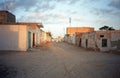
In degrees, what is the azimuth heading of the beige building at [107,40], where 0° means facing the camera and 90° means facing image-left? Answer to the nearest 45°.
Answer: approximately 45°
